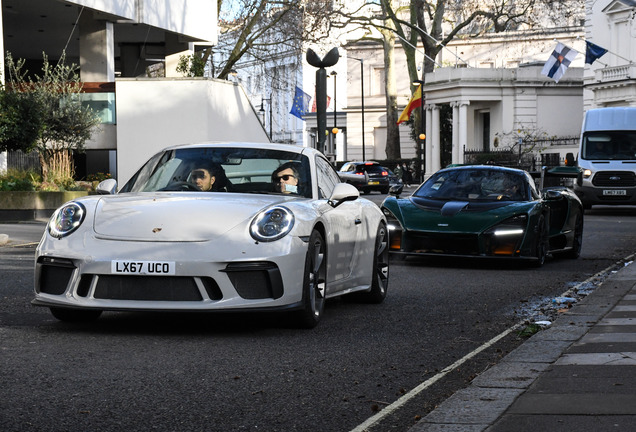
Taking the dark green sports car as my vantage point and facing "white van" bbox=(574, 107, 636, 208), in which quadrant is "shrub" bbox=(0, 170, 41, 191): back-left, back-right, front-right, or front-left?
front-left

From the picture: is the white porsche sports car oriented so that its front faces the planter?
no

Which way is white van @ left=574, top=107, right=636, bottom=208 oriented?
toward the camera

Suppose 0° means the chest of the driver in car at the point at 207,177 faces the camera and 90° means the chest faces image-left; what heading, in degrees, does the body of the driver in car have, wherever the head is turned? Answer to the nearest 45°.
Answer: approximately 45°

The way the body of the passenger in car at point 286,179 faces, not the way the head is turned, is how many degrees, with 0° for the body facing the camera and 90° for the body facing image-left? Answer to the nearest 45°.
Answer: approximately 45°

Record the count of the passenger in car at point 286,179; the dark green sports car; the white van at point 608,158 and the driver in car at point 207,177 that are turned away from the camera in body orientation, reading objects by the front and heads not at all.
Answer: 0

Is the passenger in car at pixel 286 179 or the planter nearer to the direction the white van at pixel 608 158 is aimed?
the passenger in car

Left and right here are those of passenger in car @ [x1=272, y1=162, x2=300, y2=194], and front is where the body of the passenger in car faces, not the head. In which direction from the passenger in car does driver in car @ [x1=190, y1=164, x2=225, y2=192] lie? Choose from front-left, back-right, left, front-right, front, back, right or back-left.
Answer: front-right

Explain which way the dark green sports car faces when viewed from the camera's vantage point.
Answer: facing the viewer and to the left of the viewer

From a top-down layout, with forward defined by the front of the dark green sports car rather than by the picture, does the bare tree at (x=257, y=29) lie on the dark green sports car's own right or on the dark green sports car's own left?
on the dark green sports car's own right

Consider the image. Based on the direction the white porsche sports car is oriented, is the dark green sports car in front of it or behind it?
behind

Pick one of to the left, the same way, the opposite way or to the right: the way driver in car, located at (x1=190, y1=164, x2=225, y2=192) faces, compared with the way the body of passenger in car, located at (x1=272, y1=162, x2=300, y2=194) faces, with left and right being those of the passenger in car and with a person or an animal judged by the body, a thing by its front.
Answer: the same way

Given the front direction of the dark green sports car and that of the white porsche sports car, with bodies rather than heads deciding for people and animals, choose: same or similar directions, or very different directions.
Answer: same or similar directions

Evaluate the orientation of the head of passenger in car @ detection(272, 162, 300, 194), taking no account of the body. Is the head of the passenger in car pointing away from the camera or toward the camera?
toward the camera

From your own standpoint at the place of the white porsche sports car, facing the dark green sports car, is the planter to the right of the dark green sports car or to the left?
left

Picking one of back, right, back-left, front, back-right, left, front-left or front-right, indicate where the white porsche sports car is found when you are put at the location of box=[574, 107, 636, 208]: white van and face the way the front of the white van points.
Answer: front

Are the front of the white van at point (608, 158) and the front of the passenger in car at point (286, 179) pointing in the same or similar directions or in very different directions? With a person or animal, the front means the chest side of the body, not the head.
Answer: same or similar directions

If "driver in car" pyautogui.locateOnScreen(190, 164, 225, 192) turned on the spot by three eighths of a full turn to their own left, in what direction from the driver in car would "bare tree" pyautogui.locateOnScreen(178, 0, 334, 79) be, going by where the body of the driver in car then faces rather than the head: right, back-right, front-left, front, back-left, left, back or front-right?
left

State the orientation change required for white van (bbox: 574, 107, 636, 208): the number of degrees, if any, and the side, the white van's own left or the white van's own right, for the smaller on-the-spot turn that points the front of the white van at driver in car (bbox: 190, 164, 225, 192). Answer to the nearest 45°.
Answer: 0° — it already faces them

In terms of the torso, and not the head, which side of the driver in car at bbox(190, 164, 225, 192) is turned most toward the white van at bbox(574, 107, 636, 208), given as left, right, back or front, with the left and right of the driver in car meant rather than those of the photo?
back

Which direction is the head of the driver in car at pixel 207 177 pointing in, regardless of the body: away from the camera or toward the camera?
toward the camera

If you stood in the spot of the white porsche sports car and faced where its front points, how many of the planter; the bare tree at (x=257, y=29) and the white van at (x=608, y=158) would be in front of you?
0
